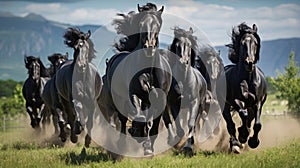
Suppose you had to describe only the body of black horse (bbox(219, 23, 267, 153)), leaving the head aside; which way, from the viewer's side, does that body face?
toward the camera

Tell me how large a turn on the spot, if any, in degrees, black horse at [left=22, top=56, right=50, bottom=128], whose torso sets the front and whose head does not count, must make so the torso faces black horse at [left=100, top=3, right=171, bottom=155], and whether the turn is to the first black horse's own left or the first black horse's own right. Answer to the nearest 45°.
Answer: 0° — it already faces it

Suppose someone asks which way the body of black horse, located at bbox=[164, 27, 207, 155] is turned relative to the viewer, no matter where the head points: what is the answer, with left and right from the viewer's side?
facing the viewer

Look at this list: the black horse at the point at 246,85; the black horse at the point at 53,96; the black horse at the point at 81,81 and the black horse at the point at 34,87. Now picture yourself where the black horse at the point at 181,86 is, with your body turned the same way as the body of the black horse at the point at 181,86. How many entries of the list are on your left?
1

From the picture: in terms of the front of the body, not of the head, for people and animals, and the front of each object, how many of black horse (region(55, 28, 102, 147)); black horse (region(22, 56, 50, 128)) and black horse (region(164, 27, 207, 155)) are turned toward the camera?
3

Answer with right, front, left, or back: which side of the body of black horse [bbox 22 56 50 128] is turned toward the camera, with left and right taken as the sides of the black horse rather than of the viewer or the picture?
front
